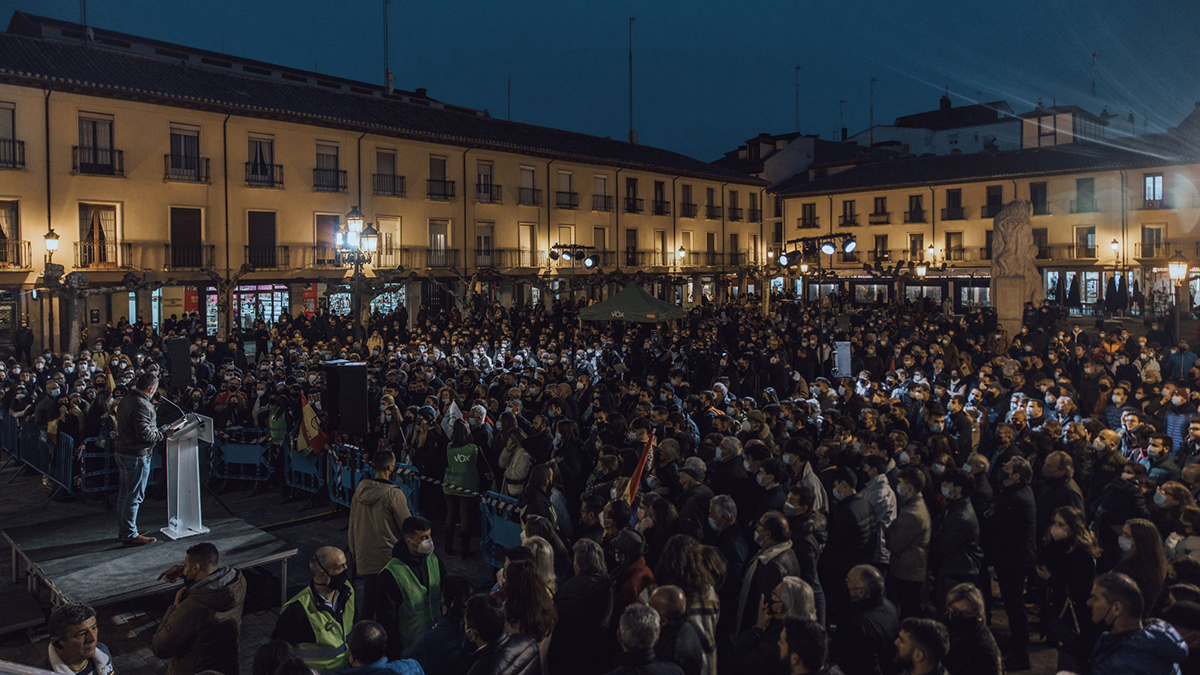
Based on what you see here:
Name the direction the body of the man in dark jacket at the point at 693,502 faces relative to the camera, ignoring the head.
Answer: to the viewer's left

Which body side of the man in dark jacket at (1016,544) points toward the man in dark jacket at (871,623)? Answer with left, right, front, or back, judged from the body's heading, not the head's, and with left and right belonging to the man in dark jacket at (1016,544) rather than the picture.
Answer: left

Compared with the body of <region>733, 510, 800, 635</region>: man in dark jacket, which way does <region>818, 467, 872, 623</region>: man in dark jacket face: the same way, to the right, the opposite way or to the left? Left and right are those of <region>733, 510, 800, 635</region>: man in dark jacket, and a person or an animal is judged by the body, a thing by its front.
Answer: the same way

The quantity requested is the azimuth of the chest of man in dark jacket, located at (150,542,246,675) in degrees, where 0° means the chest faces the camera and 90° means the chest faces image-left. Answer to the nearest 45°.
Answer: approximately 135°

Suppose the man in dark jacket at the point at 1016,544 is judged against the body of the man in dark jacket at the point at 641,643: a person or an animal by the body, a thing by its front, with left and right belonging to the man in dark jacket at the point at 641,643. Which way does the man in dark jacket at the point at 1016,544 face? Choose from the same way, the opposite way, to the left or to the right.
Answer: the same way

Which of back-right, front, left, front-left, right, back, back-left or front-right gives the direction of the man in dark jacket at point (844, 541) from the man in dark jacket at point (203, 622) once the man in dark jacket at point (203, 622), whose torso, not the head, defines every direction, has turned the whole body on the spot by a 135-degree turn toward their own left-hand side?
left

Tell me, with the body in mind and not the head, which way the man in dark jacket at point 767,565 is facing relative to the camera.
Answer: to the viewer's left

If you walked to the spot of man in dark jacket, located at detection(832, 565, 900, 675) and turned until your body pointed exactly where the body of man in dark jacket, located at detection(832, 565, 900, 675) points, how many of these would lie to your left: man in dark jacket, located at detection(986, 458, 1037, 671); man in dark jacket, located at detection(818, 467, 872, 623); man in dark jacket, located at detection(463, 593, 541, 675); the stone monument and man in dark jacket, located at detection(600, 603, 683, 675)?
2

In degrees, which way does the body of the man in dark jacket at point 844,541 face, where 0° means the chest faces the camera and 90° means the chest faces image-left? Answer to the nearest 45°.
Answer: approximately 90°

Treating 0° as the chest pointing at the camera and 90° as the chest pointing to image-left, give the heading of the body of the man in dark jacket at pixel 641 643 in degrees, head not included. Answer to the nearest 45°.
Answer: approximately 135°

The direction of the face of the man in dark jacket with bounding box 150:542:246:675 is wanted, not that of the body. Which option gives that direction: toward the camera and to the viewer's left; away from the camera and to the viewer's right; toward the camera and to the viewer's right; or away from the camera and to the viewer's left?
away from the camera and to the viewer's left

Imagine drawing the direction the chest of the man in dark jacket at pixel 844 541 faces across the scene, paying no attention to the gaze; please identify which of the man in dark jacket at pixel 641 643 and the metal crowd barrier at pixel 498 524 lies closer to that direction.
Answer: the metal crowd barrier

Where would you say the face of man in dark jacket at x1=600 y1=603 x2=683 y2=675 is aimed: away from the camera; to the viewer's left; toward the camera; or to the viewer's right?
away from the camera
